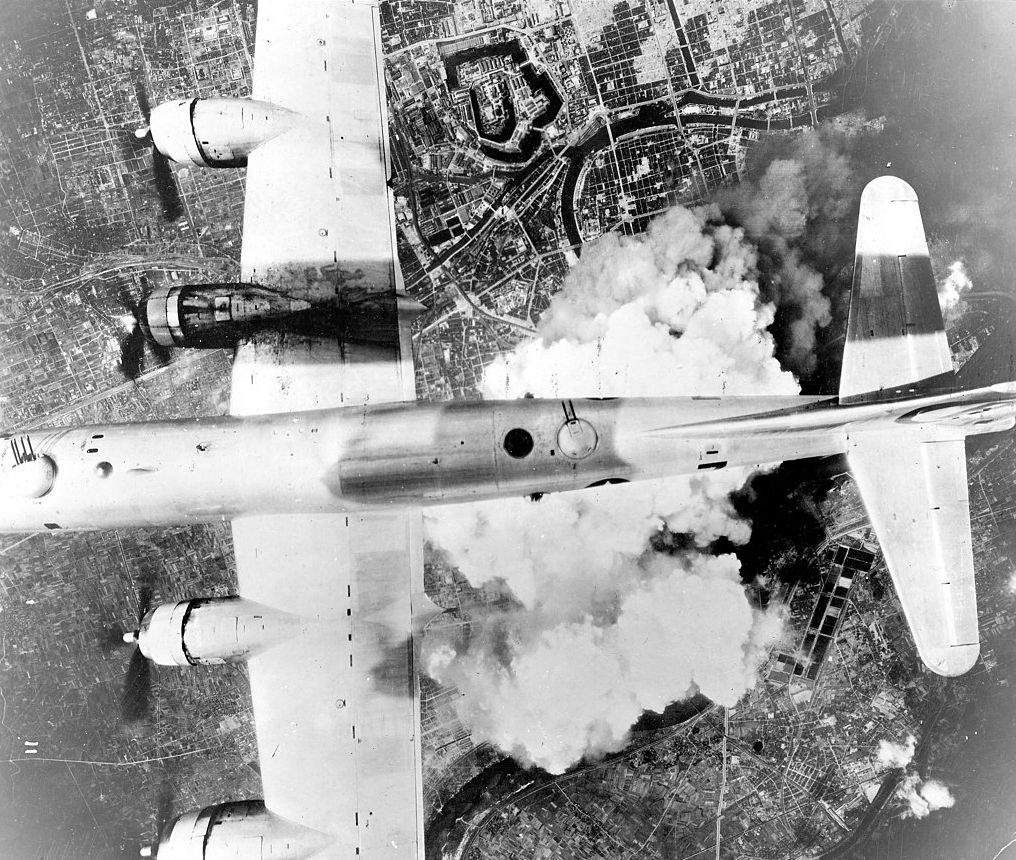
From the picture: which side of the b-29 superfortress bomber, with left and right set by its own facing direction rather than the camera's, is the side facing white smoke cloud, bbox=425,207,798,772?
back

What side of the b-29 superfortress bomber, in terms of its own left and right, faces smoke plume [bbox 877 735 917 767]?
back

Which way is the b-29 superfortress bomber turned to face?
to the viewer's left

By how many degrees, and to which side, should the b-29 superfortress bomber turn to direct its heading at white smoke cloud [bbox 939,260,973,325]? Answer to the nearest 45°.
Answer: approximately 180°

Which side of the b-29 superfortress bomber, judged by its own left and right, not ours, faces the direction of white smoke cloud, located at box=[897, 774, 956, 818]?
back
